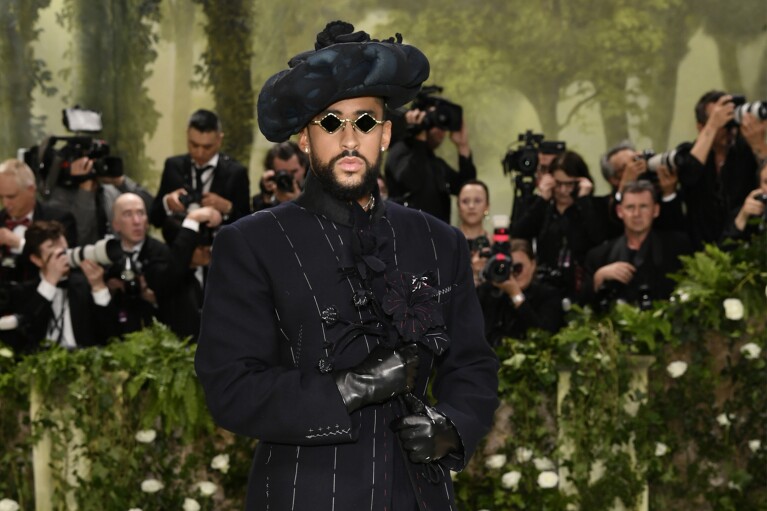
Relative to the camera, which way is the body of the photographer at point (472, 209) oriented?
toward the camera

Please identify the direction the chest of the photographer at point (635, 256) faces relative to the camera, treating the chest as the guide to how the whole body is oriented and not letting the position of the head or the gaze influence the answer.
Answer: toward the camera

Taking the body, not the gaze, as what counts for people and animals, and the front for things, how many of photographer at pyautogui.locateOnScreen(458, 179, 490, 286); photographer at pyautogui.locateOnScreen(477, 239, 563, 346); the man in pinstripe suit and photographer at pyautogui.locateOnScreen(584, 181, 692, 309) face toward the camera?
4

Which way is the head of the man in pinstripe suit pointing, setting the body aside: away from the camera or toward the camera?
toward the camera

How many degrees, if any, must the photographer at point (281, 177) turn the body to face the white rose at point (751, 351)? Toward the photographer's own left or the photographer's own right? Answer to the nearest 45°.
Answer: approximately 45° to the photographer's own left

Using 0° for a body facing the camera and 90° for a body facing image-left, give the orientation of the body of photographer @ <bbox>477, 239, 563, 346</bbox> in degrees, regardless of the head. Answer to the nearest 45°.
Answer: approximately 0°

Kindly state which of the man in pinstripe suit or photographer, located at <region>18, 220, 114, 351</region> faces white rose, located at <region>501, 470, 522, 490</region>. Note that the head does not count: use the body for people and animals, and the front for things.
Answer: the photographer

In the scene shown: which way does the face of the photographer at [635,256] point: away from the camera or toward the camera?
toward the camera

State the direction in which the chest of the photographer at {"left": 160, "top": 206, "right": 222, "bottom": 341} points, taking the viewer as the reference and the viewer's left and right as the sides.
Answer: facing the viewer and to the right of the viewer

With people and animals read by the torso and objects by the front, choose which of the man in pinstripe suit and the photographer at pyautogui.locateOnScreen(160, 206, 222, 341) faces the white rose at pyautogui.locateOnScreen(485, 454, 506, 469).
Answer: the photographer

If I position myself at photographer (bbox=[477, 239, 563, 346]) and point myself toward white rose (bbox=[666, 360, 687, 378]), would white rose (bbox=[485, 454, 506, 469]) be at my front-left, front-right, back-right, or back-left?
front-right

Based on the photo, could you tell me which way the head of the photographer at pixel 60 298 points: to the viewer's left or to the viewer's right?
to the viewer's right

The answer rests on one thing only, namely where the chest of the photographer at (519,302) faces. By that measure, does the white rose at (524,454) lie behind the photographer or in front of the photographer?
in front

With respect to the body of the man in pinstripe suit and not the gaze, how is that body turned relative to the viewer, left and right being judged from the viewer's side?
facing the viewer
